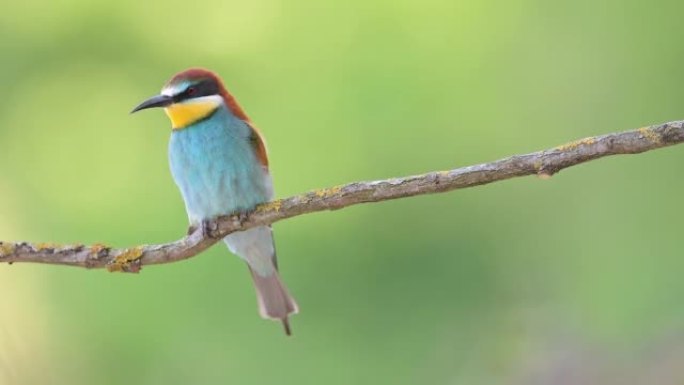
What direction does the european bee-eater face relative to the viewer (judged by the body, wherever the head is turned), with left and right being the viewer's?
facing the viewer and to the left of the viewer
